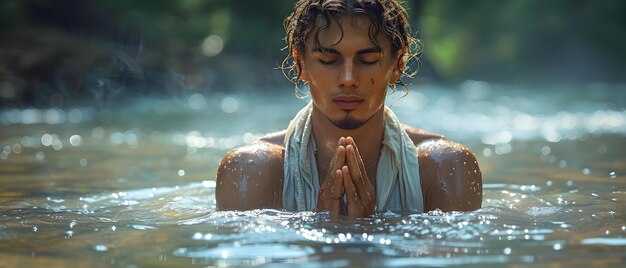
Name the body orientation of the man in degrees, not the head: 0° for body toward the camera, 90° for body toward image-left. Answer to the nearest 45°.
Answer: approximately 0°
